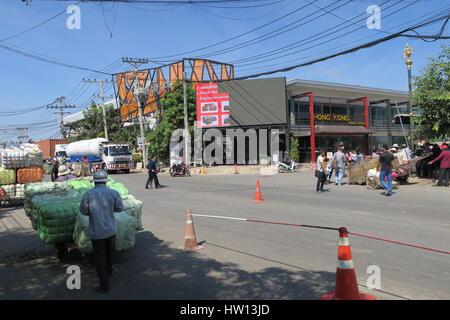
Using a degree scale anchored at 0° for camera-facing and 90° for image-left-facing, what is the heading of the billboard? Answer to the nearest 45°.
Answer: approximately 0°

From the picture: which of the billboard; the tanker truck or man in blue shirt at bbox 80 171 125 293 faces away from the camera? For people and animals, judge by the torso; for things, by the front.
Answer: the man in blue shirt

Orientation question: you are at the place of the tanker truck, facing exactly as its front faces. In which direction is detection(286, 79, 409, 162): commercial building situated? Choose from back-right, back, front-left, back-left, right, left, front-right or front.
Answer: front-left

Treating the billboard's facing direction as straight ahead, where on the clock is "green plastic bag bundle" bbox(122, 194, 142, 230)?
The green plastic bag bundle is roughly at 12 o'clock from the billboard.

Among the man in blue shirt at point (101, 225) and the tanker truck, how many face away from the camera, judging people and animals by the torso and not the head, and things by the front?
1

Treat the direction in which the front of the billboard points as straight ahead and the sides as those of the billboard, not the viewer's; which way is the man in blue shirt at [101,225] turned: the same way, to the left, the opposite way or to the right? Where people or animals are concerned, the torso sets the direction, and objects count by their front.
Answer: the opposite way

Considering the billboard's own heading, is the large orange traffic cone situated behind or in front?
in front

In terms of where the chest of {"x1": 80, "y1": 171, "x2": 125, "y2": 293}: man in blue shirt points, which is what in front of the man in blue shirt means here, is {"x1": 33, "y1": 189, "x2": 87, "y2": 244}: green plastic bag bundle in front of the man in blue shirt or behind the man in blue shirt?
in front

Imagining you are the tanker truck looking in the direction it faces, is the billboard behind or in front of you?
in front

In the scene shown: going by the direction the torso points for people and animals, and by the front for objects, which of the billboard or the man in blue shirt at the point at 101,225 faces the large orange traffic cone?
the billboard

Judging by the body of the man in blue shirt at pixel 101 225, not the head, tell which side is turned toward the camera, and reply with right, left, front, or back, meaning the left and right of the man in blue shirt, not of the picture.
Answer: back

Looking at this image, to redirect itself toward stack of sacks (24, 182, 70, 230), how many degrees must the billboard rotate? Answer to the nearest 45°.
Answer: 0° — it already faces it

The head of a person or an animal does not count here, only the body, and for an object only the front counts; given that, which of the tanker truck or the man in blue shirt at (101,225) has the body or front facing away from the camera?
the man in blue shirt
